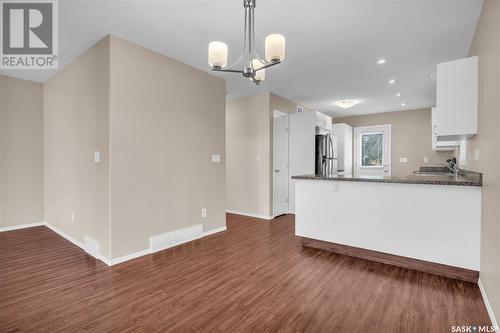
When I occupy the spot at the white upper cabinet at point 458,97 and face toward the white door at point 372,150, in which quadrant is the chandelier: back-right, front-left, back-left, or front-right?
back-left

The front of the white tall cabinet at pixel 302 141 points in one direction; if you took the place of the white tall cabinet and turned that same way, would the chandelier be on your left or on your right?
on your right
